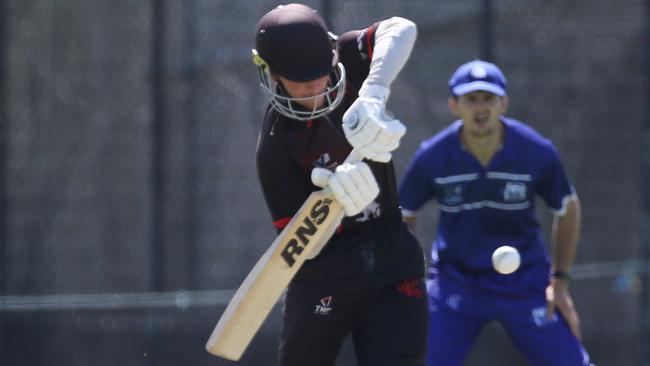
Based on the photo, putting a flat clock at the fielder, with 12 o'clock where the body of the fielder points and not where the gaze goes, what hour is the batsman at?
The batsman is roughly at 1 o'clock from the fielder.

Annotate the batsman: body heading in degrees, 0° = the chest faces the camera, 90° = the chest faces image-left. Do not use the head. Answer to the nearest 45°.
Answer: approximately 0°

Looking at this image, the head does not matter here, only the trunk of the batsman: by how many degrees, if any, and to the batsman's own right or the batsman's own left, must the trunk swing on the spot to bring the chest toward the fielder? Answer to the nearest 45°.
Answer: approximately 135° to the batsman's own left
